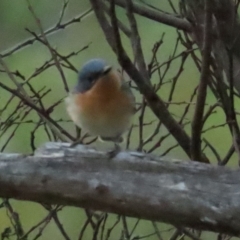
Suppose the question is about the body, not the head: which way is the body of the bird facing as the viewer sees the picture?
toward the camera
